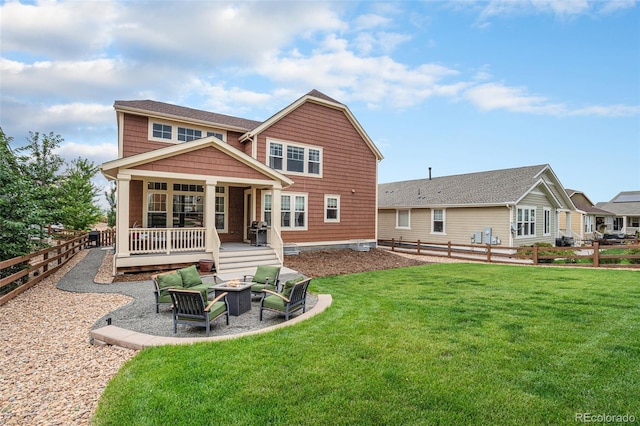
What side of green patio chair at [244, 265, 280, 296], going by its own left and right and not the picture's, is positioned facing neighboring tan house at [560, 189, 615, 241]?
back

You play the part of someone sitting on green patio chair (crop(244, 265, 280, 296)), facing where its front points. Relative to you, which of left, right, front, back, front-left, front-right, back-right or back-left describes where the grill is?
back-right

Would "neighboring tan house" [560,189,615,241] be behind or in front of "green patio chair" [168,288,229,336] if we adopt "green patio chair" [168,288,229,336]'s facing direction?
in front

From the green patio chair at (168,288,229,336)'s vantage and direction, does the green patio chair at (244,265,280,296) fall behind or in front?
in front

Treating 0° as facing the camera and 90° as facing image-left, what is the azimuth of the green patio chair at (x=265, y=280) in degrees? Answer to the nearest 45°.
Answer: approximately 45°

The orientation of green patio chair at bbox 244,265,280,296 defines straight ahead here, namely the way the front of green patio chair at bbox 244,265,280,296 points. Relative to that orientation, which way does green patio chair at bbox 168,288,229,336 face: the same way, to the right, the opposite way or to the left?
the opposite way

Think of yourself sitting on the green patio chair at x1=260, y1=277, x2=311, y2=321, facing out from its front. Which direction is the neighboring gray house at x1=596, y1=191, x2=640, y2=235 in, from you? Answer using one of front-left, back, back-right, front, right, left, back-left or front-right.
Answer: right

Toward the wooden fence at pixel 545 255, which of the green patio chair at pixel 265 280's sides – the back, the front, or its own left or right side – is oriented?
back

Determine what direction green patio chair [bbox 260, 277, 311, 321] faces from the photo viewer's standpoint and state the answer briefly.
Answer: facing away from the viewer and to the left of the viewer

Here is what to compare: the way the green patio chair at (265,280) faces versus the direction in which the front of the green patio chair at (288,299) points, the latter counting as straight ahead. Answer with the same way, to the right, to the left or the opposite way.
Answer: to the left

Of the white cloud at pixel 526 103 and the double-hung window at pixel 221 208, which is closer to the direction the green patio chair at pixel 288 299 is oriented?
the double-hung window
